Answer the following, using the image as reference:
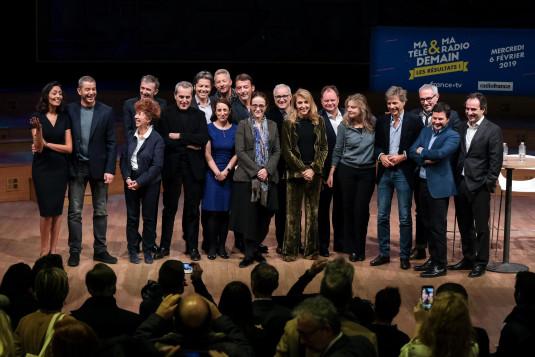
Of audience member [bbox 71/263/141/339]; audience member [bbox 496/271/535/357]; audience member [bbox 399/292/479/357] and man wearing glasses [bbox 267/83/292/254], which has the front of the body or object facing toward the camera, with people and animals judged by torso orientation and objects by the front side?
the man wearing glasses

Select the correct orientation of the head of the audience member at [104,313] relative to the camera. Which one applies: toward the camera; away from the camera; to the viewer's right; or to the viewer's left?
away from the camera

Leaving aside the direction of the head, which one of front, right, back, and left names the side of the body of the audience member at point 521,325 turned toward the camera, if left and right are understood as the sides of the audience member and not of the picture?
back

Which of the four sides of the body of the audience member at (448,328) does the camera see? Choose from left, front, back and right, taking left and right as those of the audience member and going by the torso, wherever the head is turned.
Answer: back

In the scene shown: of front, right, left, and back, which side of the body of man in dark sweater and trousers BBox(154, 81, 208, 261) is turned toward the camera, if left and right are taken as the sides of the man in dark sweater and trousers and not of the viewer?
front

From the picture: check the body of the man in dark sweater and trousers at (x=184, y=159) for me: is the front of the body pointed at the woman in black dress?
no

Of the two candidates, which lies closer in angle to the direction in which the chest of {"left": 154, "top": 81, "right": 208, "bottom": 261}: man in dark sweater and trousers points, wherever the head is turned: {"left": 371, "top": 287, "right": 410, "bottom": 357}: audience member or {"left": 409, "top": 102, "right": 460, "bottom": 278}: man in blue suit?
the audience member

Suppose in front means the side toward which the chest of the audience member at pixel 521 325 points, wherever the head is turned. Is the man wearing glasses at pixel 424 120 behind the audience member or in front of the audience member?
in front

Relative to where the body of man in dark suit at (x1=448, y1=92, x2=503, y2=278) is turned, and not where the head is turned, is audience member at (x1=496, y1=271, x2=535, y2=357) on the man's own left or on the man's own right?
on the man's own left

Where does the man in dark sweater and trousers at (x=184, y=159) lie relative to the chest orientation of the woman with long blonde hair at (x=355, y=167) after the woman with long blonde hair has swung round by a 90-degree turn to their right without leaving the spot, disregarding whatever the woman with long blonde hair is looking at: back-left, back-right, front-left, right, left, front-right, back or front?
front

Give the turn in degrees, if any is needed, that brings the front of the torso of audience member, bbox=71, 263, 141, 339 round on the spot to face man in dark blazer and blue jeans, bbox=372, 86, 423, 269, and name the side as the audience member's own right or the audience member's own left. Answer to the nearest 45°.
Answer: approximately 45° to the audience member's own right

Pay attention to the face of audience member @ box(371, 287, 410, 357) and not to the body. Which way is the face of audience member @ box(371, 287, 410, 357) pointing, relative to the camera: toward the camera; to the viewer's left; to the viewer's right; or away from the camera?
away from the camera

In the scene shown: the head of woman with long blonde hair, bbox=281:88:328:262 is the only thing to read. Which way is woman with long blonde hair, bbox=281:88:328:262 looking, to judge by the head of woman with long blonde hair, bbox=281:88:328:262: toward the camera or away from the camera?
toward the camera

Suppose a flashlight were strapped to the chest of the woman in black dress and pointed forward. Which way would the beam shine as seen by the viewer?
toward the camera

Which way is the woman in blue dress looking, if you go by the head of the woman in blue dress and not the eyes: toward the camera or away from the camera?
toward the camera

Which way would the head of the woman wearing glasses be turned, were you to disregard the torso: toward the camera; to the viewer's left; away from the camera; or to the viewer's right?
toward the camera

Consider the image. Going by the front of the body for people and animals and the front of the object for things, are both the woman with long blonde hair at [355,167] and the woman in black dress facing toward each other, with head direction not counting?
no

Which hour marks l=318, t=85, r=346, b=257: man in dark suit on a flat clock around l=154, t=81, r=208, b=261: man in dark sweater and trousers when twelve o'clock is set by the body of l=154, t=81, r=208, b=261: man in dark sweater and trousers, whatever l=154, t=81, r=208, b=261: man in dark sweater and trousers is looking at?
l=318, t=85, r=346, b=257: man in dark suit is roughly at 9 o'clock from l=154, t=81, r=208, b=261: man in dark sweater and trousers.
